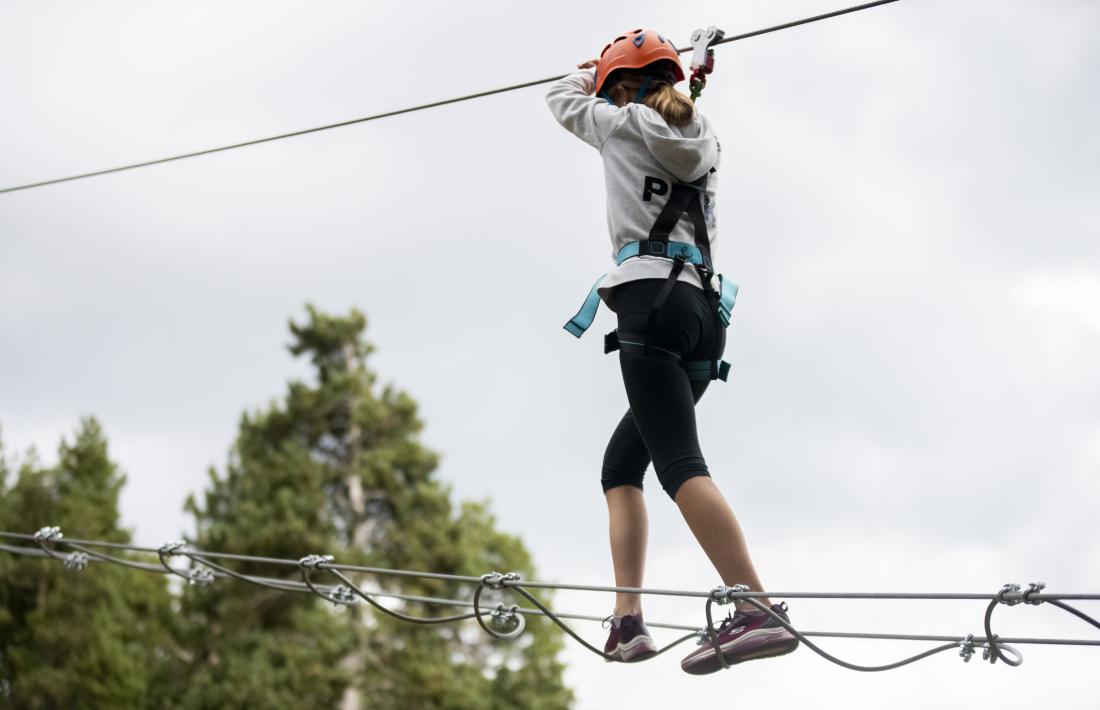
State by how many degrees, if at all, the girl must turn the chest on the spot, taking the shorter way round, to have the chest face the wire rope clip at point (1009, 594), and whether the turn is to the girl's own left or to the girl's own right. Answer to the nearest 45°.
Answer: approximately 135° to the girl's own right

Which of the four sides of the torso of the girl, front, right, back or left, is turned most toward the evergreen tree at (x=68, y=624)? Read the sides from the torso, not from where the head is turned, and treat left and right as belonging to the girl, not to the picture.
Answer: front

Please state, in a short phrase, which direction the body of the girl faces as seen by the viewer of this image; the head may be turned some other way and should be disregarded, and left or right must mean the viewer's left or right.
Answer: facing away from the viewer and to the left of the viewer

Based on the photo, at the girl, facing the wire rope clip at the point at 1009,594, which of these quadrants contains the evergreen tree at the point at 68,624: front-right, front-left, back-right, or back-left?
back-left
